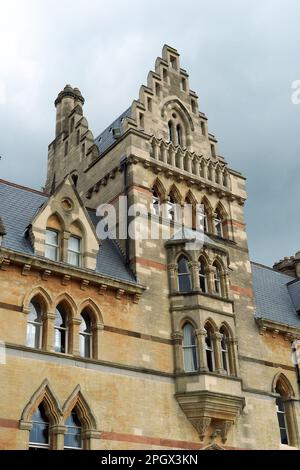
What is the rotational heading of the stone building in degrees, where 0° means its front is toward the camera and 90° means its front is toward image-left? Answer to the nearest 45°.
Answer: approximately 315°
